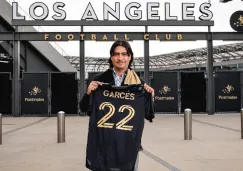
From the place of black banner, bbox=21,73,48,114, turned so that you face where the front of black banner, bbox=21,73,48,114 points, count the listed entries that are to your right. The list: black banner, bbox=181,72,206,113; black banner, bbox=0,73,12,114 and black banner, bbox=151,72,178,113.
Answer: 1

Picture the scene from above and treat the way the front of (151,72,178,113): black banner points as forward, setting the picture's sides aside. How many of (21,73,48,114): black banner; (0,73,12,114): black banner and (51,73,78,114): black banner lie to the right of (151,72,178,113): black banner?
3

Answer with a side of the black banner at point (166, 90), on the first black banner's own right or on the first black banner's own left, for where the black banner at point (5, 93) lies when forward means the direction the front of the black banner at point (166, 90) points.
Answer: on the first black banner's own right

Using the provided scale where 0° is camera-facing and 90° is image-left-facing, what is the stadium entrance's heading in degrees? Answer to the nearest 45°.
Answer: approximately 0°

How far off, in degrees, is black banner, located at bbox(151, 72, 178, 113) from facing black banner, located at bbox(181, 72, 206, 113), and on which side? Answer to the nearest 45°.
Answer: approximately 90° to its left

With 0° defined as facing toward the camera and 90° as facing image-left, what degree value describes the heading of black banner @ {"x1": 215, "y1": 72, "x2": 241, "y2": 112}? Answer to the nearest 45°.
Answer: approximately 0°

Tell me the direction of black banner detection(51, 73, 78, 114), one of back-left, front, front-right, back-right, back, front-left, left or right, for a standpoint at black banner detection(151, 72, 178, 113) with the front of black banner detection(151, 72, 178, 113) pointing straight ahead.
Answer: right

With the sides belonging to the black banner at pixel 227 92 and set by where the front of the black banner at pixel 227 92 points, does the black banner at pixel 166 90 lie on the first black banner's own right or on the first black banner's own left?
on the first black banner's own right

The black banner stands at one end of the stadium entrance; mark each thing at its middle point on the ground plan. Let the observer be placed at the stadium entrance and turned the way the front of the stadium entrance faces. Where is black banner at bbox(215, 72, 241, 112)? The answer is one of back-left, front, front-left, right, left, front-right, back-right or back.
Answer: left

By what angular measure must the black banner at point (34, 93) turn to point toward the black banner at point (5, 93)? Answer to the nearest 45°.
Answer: approximately 90° to its right
